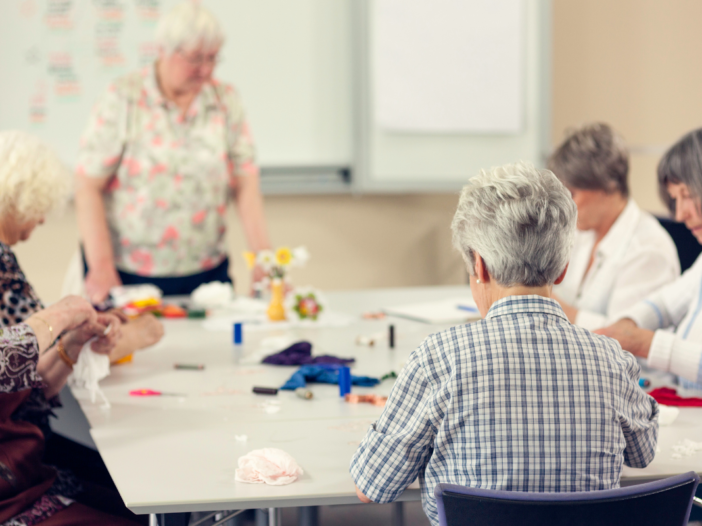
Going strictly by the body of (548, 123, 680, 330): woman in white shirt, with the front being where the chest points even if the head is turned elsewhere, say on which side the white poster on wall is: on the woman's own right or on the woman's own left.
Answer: on the woman's own right

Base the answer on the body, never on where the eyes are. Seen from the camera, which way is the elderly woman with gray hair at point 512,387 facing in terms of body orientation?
away from the camera

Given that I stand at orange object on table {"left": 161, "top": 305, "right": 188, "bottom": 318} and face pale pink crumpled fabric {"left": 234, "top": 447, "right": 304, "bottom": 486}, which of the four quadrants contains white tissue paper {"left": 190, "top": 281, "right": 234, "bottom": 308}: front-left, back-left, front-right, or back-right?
back-left

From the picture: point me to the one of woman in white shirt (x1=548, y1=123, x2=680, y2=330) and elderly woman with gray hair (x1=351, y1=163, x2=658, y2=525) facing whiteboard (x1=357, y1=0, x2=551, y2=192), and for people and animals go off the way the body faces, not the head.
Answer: the elderly woman with gray hair

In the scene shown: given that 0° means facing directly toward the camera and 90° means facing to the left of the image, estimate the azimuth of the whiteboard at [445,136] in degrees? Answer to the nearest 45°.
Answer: approximately 0°

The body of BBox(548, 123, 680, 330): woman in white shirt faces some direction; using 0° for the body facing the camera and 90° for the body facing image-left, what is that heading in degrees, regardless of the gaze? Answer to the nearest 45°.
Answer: approximately 45°

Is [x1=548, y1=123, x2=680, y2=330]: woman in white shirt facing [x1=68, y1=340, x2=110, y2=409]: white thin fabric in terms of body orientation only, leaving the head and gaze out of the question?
yes

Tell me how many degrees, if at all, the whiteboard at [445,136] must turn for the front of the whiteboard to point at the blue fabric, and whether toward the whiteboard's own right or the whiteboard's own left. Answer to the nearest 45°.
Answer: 0° — it already faces it

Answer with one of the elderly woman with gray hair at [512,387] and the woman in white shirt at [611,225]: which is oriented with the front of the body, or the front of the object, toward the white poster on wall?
the elderly woman with gray hair
